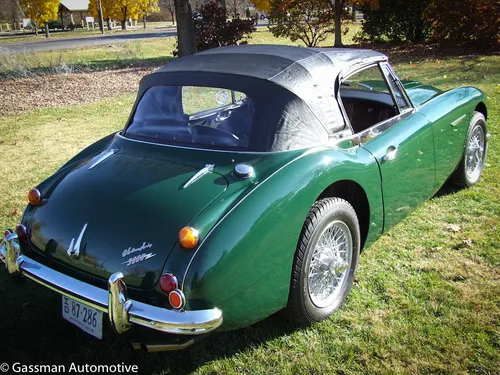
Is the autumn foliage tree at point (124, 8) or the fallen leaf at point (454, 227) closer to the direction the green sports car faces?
the fallen leaf

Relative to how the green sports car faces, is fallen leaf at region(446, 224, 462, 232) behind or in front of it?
in front

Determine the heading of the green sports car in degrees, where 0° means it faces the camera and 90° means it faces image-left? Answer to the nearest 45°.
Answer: approximately 225°

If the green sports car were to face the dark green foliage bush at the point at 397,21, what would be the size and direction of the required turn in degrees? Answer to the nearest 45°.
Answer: approximately 45° to its left

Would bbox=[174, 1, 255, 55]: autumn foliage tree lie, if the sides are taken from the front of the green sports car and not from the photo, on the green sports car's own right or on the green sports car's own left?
on the green sports car's own left

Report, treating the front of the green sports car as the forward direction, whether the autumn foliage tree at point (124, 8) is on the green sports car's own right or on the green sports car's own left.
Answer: on the green sports car's own left

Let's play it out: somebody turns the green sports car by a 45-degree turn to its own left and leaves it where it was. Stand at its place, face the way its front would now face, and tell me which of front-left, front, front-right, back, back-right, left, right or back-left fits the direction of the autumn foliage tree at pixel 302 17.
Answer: front

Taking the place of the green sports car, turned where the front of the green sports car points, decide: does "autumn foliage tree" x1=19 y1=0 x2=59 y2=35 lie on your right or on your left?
on your left
